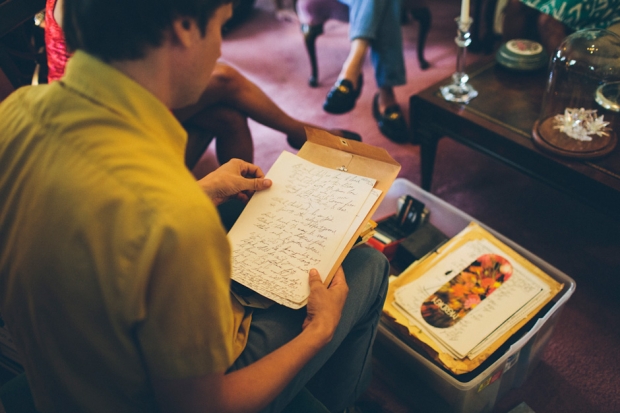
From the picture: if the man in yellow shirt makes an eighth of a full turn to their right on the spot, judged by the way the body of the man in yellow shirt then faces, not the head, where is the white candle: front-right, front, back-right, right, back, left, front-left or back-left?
front-left

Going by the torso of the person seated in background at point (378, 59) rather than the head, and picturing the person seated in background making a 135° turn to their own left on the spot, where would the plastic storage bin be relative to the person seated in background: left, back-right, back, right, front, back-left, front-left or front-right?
back-right

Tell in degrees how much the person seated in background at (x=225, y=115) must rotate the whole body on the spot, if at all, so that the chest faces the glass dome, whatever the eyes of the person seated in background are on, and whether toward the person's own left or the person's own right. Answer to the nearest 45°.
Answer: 0° — they already face it

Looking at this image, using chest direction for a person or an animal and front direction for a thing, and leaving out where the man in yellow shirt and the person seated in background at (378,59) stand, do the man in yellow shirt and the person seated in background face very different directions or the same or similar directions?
very different directions

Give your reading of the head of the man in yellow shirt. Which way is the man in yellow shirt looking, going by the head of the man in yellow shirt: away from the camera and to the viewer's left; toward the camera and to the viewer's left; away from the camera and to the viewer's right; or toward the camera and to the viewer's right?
away from the camera and to the viewer's right

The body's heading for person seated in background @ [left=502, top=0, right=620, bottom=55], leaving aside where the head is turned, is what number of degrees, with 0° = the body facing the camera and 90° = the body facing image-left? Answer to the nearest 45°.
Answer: approximately 45°

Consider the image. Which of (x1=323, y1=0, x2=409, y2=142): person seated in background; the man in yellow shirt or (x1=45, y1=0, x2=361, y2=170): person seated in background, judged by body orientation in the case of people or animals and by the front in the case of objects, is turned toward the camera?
(x1=323, y1=0, x2=409, y2=142): person seated in background

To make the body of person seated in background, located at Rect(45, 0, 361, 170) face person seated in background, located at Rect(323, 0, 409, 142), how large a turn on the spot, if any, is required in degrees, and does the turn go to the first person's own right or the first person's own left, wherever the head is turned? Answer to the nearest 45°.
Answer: approximately 45° to the first person's own left

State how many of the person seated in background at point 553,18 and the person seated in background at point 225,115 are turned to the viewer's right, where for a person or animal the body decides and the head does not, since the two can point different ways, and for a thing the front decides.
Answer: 1

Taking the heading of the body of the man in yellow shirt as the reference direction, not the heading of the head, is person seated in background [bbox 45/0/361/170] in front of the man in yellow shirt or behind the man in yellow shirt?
in front

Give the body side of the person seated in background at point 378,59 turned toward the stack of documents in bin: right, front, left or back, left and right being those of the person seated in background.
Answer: front

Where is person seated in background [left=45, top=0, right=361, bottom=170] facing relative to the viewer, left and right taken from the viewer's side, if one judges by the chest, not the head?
facing to the right of the viewer

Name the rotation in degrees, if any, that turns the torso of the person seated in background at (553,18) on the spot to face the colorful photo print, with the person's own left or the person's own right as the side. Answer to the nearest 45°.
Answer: approximately 45° to the person's own left

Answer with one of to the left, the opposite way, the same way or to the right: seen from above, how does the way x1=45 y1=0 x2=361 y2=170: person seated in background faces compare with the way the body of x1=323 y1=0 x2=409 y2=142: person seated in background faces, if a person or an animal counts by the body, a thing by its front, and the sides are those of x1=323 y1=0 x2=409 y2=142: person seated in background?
to the left

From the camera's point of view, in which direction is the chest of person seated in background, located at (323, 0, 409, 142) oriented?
toward the camera
